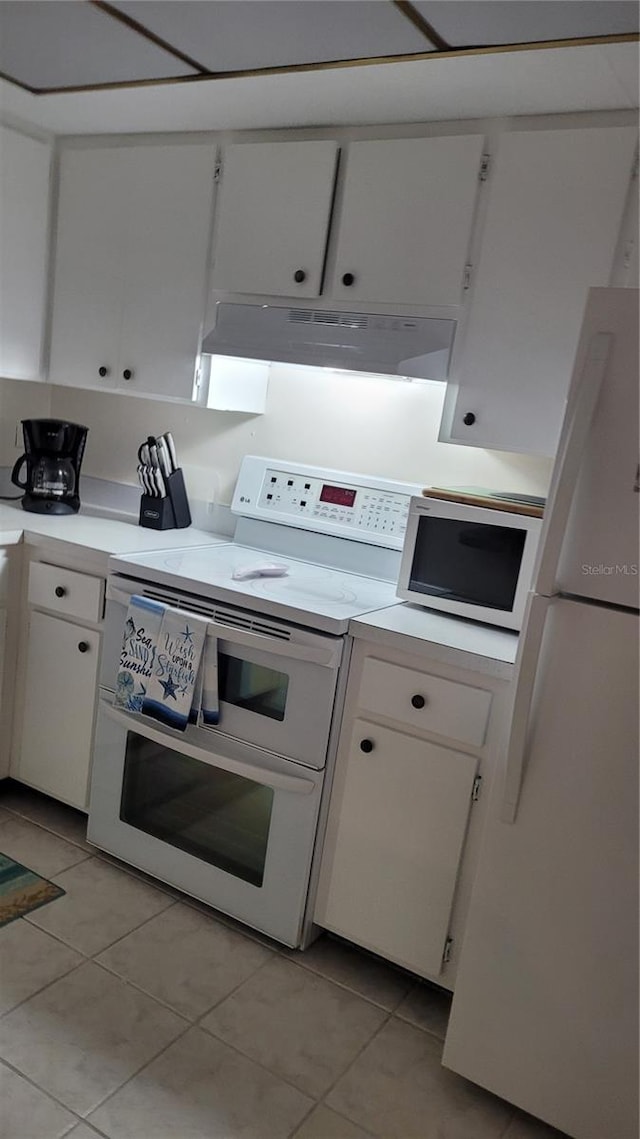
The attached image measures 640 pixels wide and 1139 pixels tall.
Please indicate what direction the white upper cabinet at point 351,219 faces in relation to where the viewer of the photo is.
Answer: facing the viewer and to the left of the viewer

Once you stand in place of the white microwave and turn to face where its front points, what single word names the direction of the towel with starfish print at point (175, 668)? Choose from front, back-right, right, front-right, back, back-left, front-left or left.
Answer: right

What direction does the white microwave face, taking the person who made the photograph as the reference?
facing the viewer

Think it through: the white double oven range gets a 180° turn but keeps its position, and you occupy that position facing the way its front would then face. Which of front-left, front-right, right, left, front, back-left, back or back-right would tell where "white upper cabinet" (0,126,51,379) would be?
left

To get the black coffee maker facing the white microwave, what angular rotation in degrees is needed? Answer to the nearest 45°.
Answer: approximately 45° to its left

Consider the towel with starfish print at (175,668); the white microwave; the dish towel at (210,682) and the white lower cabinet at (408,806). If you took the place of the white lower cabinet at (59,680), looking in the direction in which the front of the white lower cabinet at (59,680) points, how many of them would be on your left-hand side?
4

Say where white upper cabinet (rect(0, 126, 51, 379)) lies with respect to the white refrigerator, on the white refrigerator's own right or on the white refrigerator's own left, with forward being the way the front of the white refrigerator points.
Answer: on the white refrigerator's own right

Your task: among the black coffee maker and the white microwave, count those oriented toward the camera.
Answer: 2

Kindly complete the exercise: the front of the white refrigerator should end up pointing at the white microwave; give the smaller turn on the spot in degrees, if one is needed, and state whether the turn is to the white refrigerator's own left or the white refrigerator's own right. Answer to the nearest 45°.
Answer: approximately 90° to the white refrigerator's own right

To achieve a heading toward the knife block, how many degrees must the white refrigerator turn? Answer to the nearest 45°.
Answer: approximately 90° to its right

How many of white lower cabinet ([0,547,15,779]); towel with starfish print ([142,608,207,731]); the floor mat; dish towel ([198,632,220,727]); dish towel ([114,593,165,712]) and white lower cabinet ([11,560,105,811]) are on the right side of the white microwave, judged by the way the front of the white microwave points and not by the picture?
6
